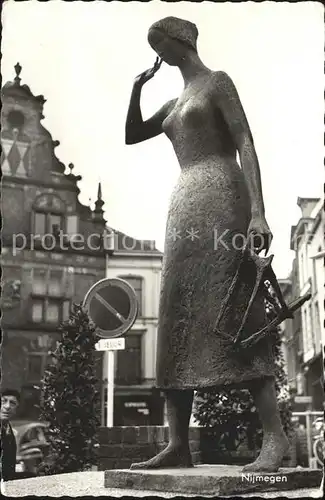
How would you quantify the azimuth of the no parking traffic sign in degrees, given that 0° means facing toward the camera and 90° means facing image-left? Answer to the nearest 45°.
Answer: approximately 0°

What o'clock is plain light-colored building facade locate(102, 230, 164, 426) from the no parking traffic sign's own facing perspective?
The plain light-colored building facade is roughly at 6 o'clock from the no parking traffic sign.

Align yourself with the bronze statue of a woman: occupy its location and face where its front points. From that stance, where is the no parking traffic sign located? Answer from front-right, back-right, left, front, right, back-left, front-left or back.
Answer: back-right

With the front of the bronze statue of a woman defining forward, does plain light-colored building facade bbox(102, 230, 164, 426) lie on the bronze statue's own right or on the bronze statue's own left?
on the bronze statue's own right

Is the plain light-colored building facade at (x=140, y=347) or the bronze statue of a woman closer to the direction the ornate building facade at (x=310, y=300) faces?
the bronze statue of a woman

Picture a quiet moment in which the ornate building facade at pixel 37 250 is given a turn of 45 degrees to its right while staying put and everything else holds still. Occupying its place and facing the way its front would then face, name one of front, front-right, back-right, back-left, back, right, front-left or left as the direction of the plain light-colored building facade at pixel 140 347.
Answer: back-left

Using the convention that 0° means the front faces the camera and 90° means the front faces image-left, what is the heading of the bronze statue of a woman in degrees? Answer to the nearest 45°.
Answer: approximately 45°
